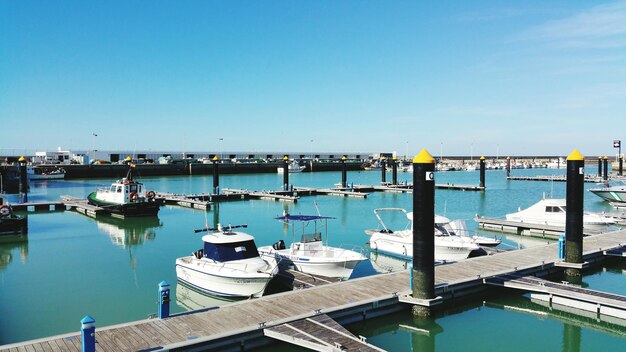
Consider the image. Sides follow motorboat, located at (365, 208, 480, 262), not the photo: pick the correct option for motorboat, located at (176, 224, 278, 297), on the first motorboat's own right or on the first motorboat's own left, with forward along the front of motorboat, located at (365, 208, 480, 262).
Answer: on the first motorboat's own right

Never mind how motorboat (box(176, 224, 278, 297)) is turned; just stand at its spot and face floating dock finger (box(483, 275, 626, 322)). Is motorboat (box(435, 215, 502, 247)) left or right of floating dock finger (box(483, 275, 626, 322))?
left

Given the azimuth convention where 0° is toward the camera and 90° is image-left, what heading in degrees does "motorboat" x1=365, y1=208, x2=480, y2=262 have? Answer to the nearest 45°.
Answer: approximately 315°

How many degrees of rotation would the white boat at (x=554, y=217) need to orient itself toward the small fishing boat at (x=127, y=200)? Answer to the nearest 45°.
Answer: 0° — it already faces it

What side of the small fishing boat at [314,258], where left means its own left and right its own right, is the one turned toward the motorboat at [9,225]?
back

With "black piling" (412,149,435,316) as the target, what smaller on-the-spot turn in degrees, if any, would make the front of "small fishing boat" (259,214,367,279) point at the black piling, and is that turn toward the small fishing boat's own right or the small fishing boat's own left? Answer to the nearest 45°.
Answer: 0° — it already faces it

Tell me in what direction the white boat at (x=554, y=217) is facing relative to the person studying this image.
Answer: facing to the left of the viewer

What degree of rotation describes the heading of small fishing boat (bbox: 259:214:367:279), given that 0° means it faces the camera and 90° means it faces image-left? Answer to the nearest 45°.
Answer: approximately 315°
